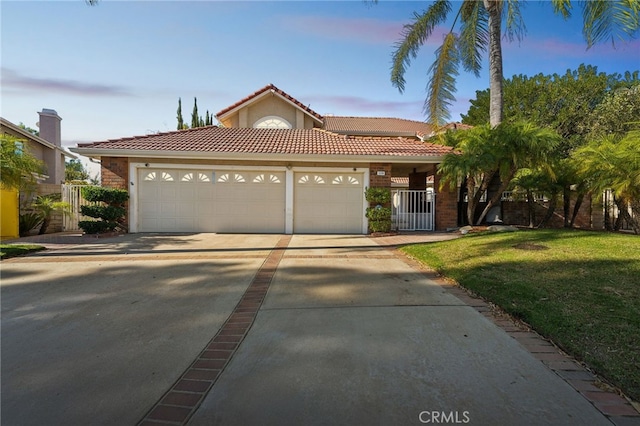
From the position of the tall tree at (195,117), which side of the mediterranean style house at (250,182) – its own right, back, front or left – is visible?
back

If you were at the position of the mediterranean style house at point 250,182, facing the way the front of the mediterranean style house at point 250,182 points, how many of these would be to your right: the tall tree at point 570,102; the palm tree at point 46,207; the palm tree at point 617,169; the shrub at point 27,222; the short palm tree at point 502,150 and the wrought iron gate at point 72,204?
3

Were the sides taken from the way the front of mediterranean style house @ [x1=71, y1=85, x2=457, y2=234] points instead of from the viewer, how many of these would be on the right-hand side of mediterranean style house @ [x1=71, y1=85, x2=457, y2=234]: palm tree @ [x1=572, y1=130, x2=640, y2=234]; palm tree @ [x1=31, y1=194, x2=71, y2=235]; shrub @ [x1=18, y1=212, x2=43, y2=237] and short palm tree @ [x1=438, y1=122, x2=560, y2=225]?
2

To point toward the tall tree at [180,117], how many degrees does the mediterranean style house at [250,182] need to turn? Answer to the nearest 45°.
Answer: approximately 180°

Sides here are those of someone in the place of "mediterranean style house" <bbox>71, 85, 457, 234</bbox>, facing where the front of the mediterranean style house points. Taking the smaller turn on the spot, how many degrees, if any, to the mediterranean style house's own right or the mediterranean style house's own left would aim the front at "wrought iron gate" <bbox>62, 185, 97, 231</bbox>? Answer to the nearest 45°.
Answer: approximately 90° to the mediterranean style house's own right

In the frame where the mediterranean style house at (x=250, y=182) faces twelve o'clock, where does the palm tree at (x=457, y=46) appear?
The palm tree is roughly at 9 o'clock from the mediterranean style house.

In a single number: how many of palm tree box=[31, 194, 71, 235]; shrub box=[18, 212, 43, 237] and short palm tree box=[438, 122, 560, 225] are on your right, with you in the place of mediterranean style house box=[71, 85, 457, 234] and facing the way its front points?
2

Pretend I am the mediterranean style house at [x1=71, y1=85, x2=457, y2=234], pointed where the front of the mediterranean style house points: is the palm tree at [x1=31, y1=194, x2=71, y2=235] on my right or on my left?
on my right

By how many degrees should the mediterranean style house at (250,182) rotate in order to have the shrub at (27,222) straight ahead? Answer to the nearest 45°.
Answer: approximately 90° to its right

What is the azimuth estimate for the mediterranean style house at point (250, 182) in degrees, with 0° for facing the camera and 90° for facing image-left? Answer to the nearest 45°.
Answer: approximately 0°

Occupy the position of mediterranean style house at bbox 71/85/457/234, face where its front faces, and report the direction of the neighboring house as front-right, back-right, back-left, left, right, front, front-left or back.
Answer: back-right
